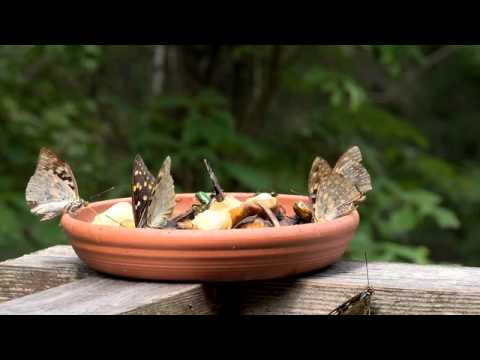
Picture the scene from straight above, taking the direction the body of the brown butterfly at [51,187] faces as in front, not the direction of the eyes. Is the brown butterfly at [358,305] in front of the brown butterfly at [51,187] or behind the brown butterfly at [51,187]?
in front

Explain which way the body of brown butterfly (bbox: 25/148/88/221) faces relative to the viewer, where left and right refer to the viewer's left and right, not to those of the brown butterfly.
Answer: facing to the right of the viewer

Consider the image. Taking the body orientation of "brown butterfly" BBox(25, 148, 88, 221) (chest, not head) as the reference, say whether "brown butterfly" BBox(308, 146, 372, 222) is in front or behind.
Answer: in front
